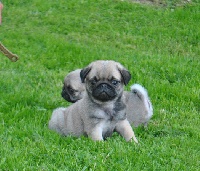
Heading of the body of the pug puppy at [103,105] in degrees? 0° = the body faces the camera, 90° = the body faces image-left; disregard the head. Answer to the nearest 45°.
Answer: approximately 315°
